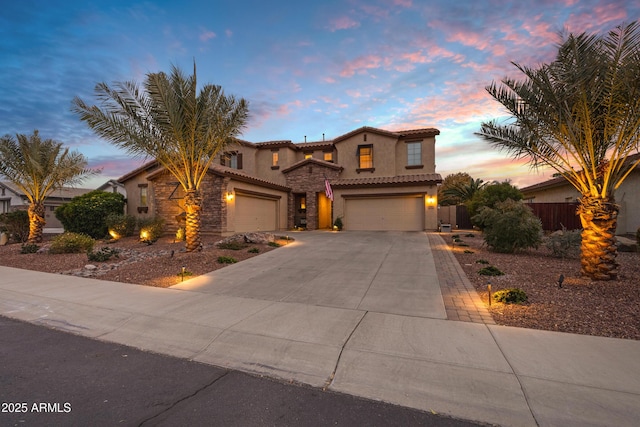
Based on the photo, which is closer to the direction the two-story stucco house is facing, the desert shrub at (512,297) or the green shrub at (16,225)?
the desert shrub

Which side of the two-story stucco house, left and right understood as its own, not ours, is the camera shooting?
front

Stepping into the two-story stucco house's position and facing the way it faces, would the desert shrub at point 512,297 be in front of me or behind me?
in front

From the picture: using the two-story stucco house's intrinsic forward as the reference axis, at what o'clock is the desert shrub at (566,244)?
The desert shrub is roughly at 11 o'clock from the two-story stucco house.

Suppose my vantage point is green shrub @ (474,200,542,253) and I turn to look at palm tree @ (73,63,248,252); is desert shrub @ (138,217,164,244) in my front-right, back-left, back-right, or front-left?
front-right

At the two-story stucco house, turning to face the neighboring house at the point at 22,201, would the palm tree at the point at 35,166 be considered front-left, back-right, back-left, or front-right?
front-left

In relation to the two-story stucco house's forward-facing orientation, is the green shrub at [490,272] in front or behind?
in front

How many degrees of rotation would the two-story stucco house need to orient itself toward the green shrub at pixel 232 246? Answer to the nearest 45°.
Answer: approximately 45° to its right

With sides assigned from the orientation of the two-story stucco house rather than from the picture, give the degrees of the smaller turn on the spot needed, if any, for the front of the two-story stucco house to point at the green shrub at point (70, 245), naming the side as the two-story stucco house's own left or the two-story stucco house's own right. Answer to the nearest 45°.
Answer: approximately 45° to the two-story stucco house's own right
